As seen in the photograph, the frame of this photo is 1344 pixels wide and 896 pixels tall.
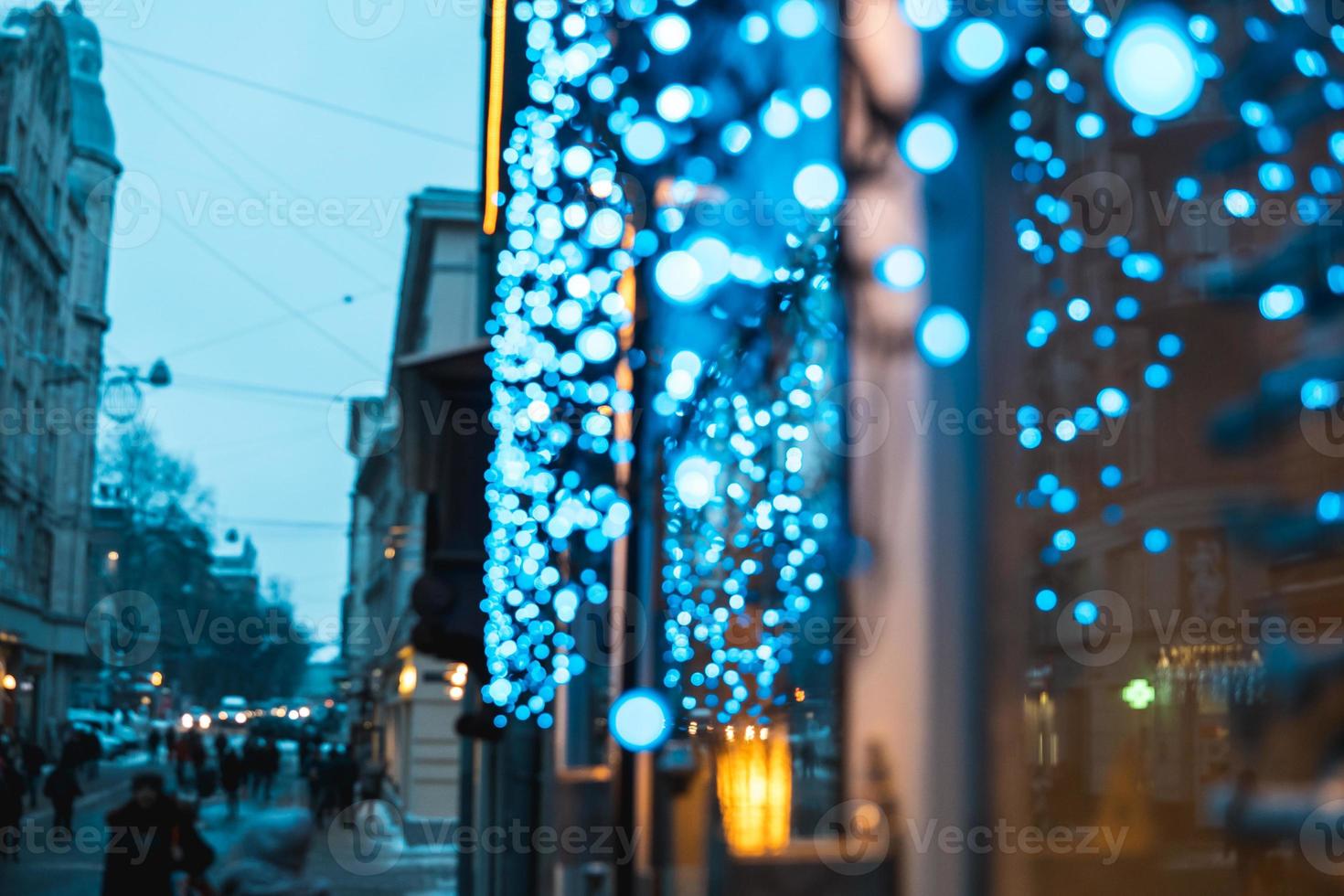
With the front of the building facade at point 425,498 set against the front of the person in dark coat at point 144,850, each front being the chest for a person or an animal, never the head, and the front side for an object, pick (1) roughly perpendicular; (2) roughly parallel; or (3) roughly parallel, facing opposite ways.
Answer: roughly perpendicular

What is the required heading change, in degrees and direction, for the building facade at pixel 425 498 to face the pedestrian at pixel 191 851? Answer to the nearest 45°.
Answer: approximately 90° to its left

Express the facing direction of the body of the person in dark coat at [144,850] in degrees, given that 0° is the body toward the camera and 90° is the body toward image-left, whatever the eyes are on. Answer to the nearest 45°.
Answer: approximately 0°

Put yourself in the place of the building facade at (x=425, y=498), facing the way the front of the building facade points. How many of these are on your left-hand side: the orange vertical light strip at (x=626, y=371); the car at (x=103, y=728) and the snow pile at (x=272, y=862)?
2

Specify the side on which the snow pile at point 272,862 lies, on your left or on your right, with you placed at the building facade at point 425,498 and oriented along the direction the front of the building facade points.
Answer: on your left

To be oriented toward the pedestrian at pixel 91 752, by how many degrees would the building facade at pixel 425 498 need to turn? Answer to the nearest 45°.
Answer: approximately 45° to its right

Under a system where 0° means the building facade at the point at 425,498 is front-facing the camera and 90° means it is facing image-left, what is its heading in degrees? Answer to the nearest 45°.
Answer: approximately 90°

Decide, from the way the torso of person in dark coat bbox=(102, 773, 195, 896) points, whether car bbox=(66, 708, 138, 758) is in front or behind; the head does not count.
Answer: behind

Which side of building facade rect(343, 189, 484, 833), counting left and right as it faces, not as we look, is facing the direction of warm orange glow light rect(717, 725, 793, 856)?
left
